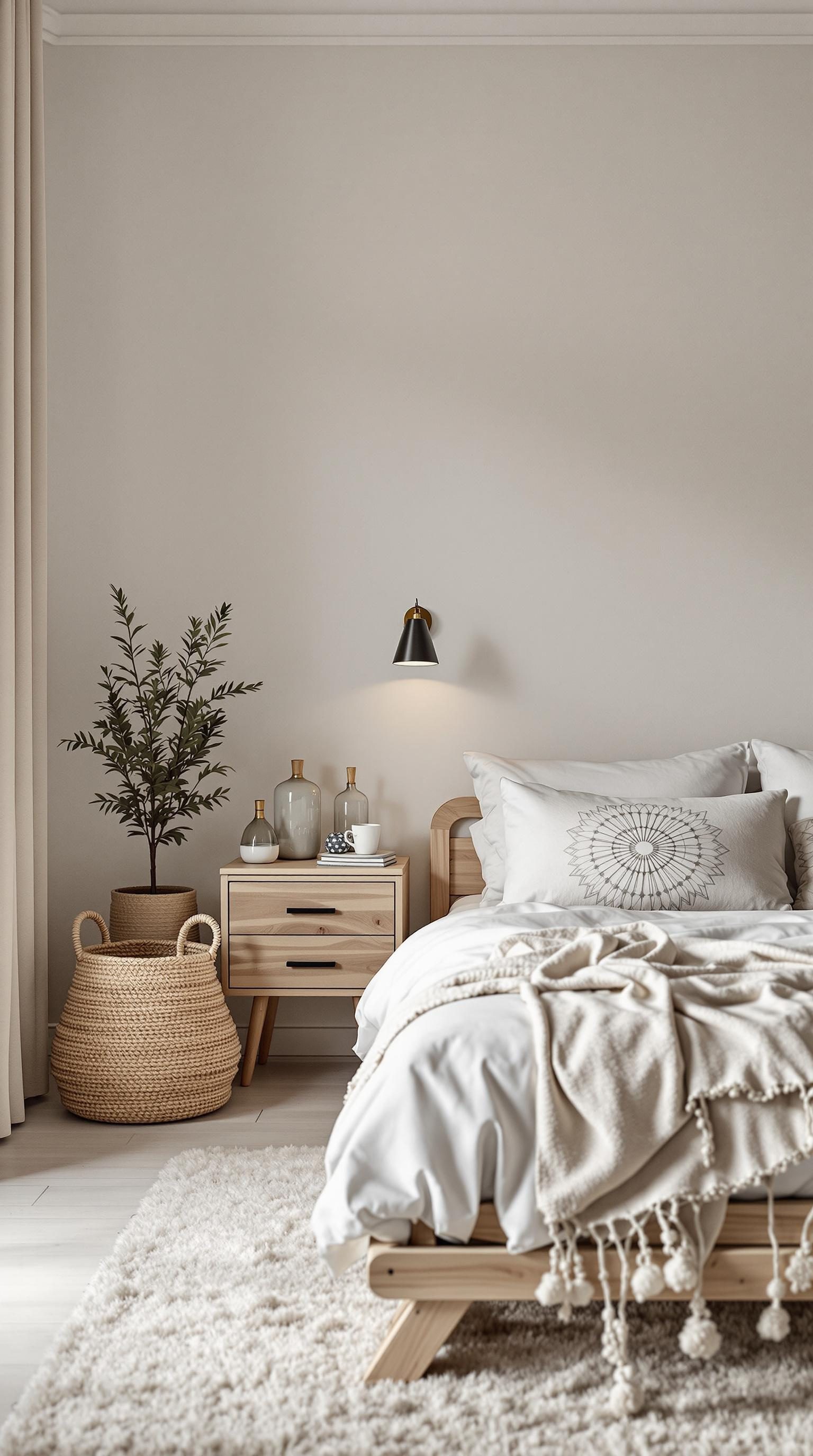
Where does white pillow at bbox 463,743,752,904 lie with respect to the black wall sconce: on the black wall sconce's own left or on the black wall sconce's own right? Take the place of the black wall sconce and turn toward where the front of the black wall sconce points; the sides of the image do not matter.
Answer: on the black wall sconce's own left

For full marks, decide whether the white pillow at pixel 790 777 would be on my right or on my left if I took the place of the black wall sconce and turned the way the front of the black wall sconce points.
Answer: on my left

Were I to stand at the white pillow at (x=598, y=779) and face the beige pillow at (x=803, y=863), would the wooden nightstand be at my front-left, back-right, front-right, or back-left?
back-right

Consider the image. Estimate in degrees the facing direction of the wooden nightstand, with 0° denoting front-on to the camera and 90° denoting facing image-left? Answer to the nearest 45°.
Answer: approximately 0°
